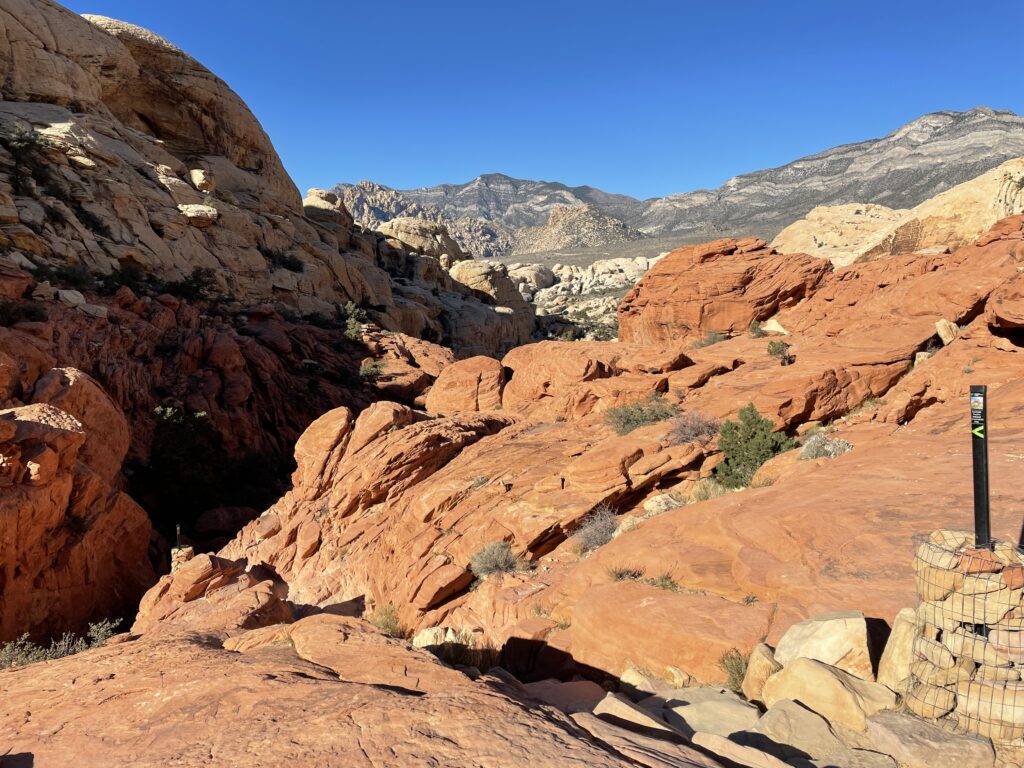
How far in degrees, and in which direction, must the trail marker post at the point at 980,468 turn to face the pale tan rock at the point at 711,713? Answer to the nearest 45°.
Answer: approximately 45° to its right

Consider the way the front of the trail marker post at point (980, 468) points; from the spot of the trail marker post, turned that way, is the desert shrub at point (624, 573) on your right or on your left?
on your right

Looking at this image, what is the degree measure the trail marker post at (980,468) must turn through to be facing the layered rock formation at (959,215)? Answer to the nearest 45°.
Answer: approximately 180°

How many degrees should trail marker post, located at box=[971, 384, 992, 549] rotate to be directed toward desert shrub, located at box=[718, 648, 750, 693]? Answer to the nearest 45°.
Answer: approximately 90° to its right

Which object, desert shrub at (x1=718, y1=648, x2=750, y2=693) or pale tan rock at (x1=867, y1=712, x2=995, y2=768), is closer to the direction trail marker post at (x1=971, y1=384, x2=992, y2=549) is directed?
the pale tan rock

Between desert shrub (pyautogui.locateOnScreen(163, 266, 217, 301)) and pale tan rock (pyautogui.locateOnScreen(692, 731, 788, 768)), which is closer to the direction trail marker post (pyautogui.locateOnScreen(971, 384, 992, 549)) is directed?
the pale tan rock

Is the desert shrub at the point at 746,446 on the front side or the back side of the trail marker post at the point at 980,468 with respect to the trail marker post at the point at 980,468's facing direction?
on the back side

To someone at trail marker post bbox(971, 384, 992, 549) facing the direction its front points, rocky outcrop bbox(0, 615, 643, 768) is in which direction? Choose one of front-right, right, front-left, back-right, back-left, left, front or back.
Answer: front-right

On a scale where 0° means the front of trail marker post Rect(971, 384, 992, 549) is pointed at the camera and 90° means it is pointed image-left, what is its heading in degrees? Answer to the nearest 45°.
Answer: approximately 0°
